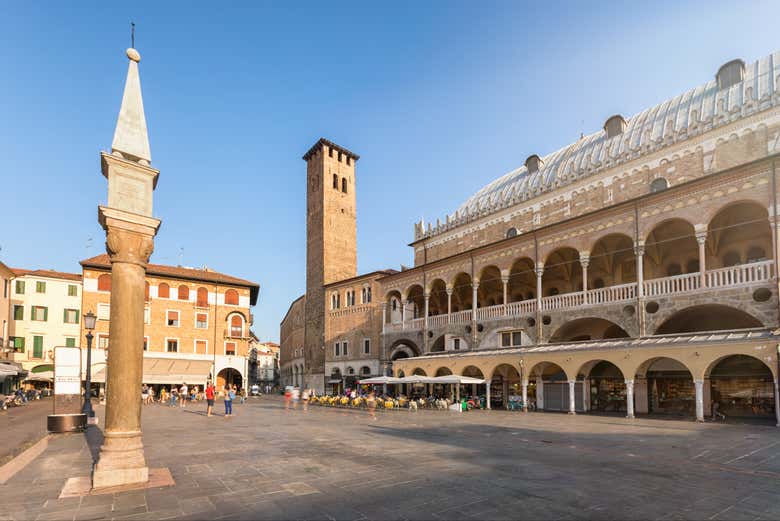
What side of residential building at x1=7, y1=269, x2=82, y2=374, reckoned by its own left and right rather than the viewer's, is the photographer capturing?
front

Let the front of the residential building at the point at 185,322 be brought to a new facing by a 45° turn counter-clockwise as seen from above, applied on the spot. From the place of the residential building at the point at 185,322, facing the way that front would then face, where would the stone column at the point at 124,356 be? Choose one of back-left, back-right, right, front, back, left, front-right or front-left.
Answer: front-right

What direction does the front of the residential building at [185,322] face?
toward the camera

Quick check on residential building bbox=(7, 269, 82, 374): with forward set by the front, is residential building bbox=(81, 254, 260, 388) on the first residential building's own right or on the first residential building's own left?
on the first residential building's own left

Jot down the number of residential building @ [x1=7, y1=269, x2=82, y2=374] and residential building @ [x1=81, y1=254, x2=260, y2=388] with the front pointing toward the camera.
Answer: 2

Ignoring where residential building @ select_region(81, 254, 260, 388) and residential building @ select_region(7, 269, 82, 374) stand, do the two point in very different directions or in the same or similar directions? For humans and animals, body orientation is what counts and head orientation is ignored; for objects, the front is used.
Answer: same or similar directions

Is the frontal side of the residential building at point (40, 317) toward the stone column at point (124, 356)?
yes
